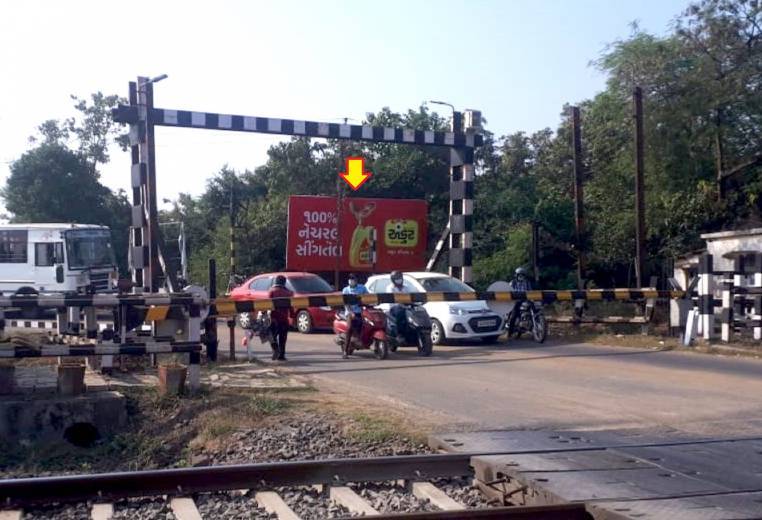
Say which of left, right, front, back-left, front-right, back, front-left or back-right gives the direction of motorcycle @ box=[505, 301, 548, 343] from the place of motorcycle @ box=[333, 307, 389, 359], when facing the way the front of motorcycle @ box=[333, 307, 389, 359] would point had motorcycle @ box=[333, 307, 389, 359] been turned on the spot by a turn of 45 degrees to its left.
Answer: front-left

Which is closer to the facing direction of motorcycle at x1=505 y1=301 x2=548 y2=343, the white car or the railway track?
the railway track

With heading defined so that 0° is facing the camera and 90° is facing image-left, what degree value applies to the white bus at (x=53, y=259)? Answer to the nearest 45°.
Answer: approximately 315°

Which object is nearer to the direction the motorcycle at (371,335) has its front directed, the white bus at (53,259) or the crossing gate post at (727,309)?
the crossing gate post

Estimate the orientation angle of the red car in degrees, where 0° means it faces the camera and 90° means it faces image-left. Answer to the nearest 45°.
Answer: approximately 315°

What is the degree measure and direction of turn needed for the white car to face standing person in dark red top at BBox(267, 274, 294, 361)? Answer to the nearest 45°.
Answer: approximately 90° to its right

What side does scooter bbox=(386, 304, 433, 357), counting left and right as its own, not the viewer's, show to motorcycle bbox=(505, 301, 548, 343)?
left

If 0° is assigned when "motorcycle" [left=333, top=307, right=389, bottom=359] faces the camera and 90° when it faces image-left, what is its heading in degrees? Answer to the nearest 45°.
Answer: approximately 315°

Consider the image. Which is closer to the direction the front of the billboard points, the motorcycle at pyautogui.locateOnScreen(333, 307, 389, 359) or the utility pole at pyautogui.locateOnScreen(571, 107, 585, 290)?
the motorcycle

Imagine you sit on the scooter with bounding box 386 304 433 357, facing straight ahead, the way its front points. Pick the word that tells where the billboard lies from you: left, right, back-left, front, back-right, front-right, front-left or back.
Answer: back-left

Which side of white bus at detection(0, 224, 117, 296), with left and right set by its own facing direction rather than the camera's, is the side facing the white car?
front

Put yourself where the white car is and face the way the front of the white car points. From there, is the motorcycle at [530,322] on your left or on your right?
on your left
